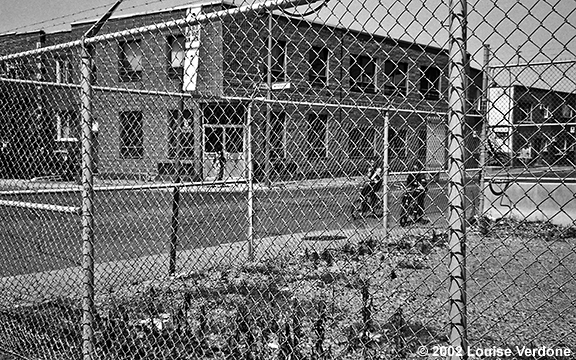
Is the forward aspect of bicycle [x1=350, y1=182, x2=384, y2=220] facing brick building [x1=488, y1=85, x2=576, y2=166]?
no

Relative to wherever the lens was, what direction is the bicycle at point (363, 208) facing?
facing the viewer and to the left of the viewer
